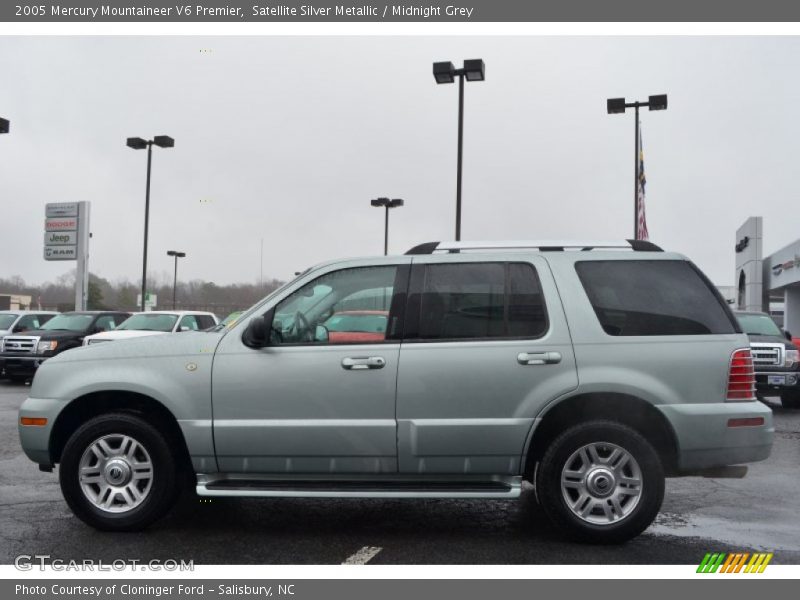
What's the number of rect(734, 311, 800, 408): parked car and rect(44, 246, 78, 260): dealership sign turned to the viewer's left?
0

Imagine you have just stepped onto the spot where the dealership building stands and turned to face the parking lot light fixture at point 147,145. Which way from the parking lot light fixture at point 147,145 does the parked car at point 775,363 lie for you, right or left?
left

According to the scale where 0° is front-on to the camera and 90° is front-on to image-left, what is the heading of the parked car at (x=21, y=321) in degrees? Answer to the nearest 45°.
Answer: approximately 45°

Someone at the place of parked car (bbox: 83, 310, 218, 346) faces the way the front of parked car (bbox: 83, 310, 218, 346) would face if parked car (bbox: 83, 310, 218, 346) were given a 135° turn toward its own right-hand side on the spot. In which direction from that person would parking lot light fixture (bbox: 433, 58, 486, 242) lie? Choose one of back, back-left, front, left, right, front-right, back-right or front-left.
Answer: right

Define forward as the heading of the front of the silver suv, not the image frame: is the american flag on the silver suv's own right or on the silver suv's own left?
on the silver suv's own right

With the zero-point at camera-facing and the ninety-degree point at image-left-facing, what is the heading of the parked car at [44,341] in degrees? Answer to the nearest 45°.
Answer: approximately 45°

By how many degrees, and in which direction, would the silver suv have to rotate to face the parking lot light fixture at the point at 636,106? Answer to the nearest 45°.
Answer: approximately 90° to its right

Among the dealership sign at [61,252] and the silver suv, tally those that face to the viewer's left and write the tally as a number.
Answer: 1

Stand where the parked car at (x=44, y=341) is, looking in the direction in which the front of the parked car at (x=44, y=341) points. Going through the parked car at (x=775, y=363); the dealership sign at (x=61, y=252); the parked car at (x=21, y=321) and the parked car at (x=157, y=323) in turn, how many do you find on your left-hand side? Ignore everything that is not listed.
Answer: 2

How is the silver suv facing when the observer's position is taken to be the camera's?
facing to the left of the viewer

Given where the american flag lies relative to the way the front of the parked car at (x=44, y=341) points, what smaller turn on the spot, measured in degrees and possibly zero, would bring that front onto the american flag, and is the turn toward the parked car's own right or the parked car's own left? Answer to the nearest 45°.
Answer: approximately 135° to the parked car's own left

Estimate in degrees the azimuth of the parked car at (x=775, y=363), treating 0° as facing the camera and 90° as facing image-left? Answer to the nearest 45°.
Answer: approximately 315°

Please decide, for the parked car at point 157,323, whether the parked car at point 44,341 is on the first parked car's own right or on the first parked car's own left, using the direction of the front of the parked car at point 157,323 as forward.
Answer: on the first parked car's own right

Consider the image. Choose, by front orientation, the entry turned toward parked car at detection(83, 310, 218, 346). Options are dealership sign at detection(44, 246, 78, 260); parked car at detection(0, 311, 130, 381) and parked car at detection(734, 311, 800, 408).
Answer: the dealership sign

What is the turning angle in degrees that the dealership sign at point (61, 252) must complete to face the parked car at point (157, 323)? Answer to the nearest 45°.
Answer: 0° — it already faces it
